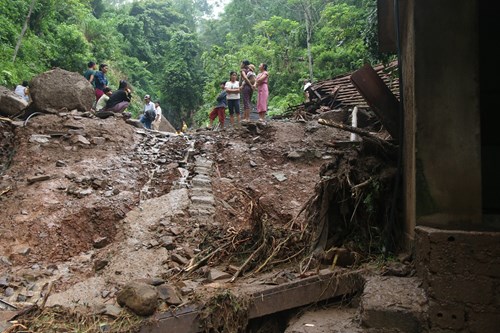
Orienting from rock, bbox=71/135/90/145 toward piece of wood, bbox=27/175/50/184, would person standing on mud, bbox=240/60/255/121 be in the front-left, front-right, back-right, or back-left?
back-left

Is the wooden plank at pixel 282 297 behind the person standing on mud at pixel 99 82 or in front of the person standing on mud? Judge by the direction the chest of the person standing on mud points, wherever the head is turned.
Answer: in front

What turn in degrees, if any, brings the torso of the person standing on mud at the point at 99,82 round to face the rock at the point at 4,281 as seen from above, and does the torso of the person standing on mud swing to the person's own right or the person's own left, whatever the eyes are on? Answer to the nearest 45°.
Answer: approximately 45° to the person's own right

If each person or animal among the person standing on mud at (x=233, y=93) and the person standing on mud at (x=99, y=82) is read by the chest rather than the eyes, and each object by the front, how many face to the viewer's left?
0

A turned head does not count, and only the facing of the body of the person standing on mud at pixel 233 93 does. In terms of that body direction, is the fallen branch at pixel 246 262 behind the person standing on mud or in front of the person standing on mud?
in front

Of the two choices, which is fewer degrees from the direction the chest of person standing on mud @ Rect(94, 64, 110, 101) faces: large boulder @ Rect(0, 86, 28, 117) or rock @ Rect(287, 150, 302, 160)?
the rock

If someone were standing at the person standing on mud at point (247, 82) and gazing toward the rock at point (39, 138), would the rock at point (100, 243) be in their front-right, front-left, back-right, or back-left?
front-left

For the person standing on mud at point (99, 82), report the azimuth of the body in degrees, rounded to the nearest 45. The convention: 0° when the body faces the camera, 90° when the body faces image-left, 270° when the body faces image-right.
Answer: approximately 315°

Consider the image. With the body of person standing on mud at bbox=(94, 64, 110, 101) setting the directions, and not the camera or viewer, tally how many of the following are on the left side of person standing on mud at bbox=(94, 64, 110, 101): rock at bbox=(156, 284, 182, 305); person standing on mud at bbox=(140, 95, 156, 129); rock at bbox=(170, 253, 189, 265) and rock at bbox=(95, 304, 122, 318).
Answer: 1

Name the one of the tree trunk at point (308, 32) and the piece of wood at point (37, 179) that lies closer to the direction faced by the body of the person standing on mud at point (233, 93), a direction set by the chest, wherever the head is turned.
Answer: the piece of wood

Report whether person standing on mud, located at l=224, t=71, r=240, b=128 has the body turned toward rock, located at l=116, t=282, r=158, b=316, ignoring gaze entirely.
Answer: yes

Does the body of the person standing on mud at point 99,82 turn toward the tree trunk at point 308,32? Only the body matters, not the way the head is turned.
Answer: no

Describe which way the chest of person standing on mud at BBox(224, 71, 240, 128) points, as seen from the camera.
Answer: toward the camera

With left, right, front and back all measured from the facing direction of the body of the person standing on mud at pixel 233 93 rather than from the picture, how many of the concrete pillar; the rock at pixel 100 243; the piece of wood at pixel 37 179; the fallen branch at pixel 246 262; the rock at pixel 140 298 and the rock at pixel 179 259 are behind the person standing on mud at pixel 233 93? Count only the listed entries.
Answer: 0

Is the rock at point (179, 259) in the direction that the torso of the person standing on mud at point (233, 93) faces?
yes

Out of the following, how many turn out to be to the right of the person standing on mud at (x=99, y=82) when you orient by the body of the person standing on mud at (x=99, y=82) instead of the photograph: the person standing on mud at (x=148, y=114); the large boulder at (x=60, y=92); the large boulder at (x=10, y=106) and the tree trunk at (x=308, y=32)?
2

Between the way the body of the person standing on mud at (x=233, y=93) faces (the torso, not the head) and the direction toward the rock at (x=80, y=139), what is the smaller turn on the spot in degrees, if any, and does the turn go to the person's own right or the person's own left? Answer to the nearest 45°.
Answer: approximately 45° to the person's own right

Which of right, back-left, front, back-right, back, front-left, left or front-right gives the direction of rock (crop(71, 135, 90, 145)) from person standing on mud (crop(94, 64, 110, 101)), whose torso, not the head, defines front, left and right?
front-right

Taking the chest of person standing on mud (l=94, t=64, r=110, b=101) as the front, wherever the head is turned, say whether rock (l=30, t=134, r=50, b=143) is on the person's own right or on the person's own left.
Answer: on the person's own right

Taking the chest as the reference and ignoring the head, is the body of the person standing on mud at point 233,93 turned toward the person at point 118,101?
no

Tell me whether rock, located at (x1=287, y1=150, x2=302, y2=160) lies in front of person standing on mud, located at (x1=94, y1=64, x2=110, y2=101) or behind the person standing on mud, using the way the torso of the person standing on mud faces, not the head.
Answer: in front

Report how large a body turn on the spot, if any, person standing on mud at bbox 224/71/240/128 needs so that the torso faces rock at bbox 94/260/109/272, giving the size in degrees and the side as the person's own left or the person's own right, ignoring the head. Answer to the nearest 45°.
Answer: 0° — they already face it
